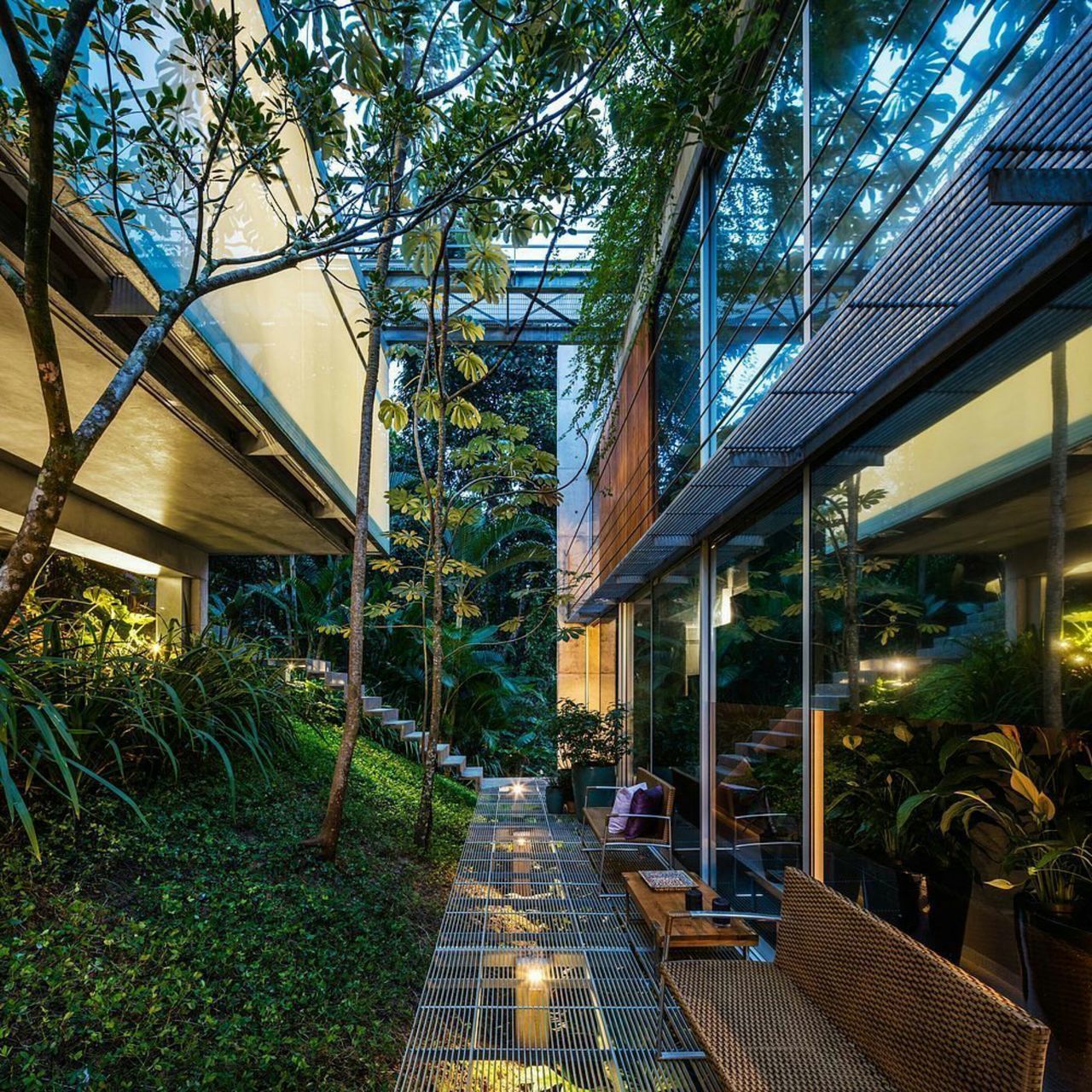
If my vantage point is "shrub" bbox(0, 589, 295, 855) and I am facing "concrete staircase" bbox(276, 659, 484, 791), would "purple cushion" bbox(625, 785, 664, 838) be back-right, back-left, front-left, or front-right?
front-right

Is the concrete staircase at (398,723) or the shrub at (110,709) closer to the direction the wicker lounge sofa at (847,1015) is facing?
the shrub

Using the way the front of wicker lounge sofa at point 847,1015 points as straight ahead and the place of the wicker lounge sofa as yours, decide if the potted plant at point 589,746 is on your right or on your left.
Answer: on your right

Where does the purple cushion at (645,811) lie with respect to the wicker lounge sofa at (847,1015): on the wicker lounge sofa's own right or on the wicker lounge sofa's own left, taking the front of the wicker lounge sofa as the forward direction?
on the wicker lounge sofa's own right

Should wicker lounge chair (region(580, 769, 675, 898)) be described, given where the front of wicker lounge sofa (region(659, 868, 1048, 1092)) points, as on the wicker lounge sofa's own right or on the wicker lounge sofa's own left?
on the wicker lounge sofa's own right

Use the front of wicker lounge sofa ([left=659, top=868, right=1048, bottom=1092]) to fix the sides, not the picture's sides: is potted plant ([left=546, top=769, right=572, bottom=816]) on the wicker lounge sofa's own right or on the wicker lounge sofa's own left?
on the wicker lounge sofa's own right
